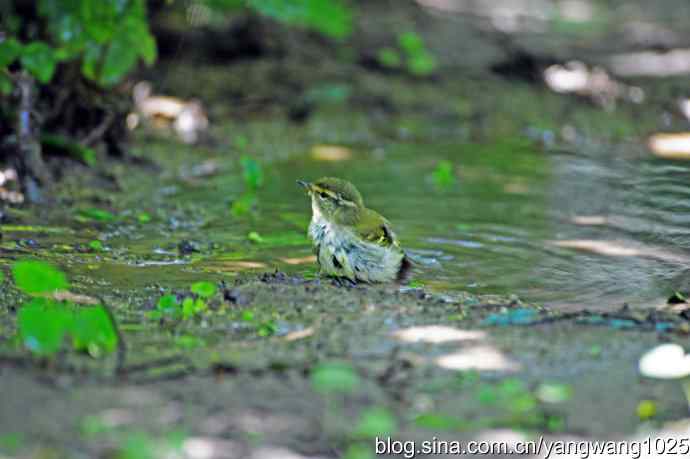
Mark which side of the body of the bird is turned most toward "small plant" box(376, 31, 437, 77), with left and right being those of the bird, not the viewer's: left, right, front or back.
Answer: right

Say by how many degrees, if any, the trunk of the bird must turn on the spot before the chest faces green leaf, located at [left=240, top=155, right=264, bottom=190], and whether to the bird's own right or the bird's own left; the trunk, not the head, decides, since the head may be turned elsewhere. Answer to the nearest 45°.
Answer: approximately 90° to the bird's own right

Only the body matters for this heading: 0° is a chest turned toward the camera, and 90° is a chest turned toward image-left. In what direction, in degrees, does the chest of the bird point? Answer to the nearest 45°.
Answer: approximately 90°

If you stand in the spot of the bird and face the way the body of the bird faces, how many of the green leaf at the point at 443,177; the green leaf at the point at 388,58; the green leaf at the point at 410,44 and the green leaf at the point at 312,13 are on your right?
4

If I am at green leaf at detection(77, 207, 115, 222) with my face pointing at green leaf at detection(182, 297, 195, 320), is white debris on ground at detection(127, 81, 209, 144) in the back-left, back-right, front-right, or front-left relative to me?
back-left

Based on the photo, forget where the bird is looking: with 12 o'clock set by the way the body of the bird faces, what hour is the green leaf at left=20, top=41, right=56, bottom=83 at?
The green leaf is roughly at 1 o'clock from the bird.

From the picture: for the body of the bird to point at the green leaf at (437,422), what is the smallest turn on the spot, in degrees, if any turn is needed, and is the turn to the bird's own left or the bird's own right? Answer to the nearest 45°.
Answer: approximately 90° to the bird's own left

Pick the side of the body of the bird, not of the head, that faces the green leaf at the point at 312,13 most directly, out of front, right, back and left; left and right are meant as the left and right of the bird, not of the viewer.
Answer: right
